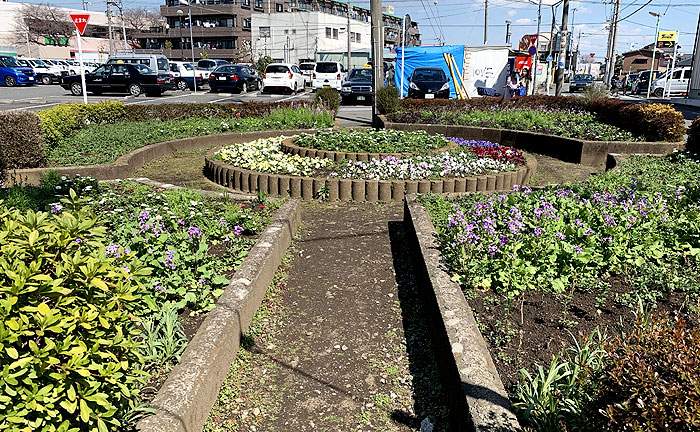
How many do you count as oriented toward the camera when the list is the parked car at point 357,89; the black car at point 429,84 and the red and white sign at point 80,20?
3

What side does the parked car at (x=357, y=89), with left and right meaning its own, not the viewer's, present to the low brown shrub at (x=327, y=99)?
front

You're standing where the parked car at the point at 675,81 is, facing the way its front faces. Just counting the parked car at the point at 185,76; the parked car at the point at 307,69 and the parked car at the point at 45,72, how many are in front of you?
3

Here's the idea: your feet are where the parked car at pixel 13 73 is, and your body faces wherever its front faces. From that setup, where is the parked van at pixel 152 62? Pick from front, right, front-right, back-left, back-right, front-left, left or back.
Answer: front

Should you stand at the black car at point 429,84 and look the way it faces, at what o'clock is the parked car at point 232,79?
The parked car is roughly at 4 o'clock from the black car.

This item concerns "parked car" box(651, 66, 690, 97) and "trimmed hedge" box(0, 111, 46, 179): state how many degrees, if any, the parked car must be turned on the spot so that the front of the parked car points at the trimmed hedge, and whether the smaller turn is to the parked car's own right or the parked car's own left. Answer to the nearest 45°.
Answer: approximately 45° to the parked car's own left

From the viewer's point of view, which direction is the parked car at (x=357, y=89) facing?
toward the camera

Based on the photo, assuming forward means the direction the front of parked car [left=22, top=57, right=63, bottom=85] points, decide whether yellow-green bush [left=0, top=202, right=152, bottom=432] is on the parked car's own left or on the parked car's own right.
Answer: on the parked car's own right

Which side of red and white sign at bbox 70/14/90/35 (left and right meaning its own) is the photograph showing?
front

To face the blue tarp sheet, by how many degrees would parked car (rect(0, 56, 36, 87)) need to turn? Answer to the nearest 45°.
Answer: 0° — it already faces it

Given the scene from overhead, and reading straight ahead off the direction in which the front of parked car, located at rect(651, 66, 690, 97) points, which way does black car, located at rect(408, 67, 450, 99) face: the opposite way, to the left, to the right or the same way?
to the left

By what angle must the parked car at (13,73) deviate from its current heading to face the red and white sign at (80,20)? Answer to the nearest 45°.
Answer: approximately 45° to its right

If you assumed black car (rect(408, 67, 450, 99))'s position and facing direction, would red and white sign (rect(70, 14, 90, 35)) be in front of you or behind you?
in front
